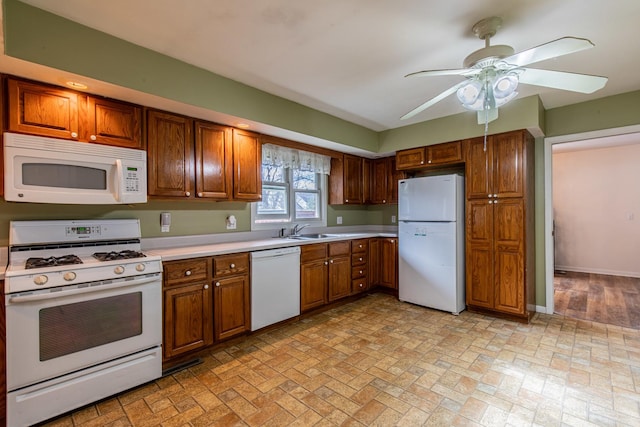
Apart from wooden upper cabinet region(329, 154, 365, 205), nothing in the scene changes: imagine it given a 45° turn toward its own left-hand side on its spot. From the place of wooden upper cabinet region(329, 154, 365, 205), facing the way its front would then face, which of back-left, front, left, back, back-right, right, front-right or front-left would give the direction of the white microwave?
back-right

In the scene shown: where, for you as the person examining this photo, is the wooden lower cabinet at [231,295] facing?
facing the viewer and to the right of the viewer

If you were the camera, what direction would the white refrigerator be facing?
facing the viewer

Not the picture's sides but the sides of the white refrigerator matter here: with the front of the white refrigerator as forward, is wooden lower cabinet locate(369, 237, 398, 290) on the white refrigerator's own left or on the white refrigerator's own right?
on the white refrigerator's own right

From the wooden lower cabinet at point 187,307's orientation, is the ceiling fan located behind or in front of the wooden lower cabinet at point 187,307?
in front

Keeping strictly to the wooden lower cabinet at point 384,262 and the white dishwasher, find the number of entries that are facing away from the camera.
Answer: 0

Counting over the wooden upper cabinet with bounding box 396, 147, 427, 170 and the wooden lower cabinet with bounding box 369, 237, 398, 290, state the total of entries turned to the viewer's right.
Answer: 0

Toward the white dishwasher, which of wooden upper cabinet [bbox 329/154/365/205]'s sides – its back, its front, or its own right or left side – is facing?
right

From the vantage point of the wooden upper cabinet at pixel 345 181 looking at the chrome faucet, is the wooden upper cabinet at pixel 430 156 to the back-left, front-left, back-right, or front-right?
back-left

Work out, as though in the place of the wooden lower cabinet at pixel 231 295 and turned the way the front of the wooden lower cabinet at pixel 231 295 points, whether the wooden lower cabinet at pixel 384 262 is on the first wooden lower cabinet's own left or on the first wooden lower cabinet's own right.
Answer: on the first wooden lower cabinet's own left

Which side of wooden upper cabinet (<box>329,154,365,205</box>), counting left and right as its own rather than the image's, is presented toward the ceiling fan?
front

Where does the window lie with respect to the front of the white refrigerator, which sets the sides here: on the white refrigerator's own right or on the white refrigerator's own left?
on the white refrigerator's own right

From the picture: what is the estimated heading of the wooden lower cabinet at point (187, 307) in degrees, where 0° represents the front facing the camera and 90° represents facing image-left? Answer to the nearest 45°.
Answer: approximately 315°

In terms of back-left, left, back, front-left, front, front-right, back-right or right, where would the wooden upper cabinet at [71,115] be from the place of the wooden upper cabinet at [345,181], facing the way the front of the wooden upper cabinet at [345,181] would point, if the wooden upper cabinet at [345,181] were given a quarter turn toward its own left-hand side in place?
back
